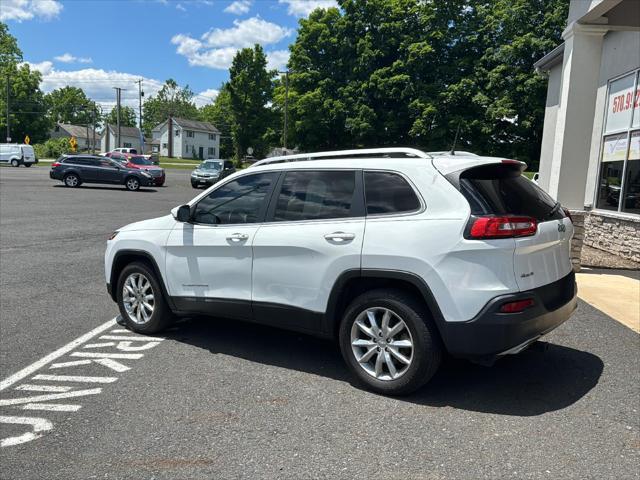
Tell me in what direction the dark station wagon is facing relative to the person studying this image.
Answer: facing to the right of the viewer

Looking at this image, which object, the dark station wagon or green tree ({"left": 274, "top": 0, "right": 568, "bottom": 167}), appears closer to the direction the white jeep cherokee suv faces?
the dark station wagon

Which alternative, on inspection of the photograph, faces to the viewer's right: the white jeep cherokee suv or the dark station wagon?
the dark station wagon

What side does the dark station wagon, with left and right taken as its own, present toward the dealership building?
right

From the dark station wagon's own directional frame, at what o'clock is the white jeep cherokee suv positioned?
The white jeep cherokee suv is roughly at 3 o'clock from the dark station wagon.

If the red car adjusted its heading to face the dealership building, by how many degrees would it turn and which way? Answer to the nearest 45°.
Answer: approximately 45° to its right

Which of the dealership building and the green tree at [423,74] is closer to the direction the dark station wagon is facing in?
the green tree

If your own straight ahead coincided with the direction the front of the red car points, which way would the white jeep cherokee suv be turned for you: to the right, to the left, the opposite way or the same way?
the opposite way

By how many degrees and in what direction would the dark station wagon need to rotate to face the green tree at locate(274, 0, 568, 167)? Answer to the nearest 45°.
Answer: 0° — it already faces it

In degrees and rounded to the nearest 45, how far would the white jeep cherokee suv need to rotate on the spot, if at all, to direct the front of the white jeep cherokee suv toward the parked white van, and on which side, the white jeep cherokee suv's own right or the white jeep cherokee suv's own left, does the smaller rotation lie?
0° — it already faces it

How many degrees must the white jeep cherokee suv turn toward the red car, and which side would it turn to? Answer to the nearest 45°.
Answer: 0° — it already faces it
